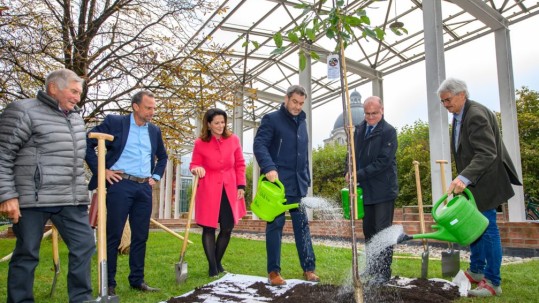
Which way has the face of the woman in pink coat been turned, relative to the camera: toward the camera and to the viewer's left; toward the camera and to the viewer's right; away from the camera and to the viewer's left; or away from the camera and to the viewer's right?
toward the camera and to the viewer's right

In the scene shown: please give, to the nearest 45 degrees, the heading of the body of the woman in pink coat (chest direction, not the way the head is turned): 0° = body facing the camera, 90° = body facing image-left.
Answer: approximately 0°

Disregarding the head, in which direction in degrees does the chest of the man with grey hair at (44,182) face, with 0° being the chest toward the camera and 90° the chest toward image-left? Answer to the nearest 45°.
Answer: approximately 315°

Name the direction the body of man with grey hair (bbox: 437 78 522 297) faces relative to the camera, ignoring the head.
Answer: to the viewer's left

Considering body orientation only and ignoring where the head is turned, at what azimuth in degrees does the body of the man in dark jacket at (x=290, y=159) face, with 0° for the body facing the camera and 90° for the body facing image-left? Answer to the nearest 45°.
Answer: approximately 315°

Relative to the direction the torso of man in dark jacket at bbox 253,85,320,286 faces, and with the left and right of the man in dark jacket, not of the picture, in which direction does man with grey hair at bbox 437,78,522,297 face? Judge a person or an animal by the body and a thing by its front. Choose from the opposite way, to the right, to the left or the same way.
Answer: to the right

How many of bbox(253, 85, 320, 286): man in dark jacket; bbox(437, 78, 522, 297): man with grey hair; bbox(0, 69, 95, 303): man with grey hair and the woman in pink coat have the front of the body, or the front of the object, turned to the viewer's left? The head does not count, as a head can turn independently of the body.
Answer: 1

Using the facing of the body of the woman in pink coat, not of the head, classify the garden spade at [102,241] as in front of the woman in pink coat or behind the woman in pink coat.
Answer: in front

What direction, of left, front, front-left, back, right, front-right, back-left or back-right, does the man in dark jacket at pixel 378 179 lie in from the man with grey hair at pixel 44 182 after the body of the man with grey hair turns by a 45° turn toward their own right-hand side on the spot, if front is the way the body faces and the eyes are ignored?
left

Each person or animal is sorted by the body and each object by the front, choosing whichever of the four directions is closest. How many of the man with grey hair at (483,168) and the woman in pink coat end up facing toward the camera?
1

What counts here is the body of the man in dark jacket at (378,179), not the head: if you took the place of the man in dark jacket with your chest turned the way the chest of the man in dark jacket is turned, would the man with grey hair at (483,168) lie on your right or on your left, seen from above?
on your left

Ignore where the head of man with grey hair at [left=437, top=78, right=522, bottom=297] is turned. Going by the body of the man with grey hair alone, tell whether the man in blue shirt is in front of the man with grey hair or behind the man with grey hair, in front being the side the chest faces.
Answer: in front

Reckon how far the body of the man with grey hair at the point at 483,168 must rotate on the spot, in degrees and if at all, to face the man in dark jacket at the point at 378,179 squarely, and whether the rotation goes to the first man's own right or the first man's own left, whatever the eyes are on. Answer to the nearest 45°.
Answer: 0° — they already face them
